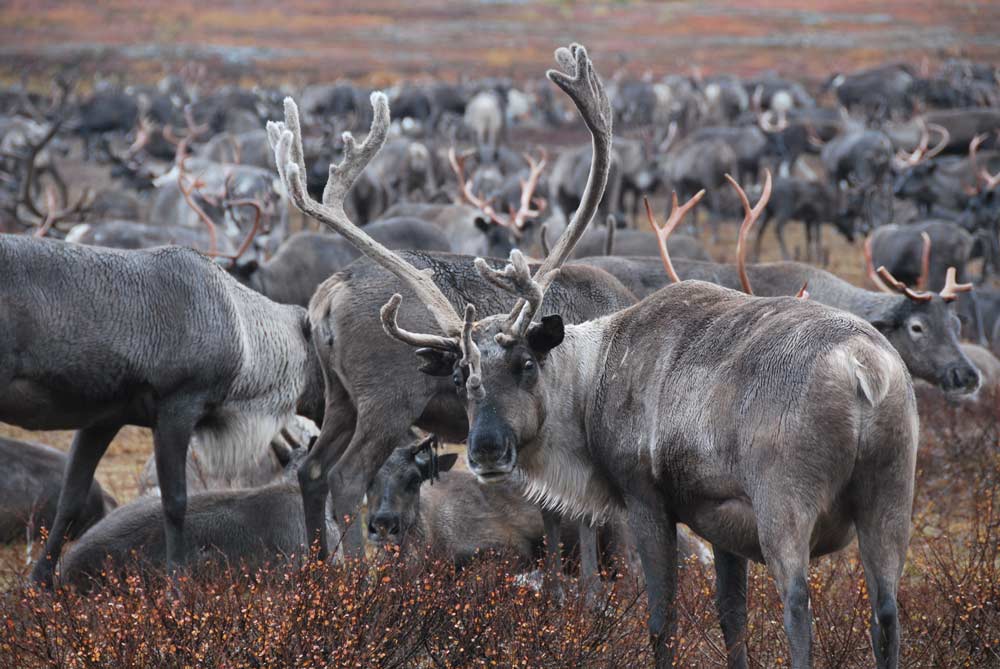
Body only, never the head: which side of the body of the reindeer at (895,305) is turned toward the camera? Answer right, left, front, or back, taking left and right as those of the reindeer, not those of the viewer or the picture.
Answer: right

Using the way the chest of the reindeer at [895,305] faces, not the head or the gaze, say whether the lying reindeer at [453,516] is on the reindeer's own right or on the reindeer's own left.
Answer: on the reindeer's own right

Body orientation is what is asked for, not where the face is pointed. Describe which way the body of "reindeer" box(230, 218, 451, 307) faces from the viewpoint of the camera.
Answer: to the viewer's left

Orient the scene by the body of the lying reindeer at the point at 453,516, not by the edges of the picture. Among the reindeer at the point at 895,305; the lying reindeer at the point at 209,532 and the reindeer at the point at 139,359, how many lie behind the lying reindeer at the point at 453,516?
1

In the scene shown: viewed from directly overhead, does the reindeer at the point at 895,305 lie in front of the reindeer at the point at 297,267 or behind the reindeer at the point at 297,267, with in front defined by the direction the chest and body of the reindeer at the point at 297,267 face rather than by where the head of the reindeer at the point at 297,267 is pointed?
behind

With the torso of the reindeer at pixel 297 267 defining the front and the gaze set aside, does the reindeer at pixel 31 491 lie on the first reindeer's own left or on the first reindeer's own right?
on the first reindeer's own left

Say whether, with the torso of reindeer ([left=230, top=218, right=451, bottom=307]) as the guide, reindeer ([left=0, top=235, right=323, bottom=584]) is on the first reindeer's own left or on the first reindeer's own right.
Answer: on the first reindeer's own left
